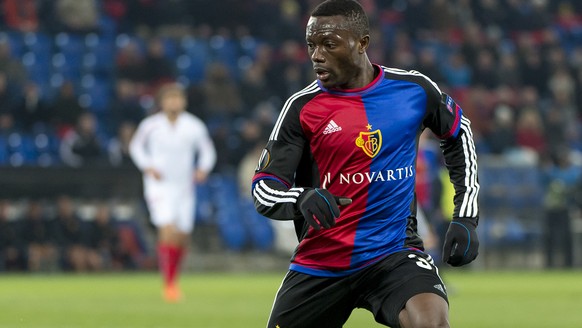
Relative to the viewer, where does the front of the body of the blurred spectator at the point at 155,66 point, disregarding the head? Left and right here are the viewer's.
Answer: facing the viewer

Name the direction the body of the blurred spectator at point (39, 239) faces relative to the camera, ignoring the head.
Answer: toward the camera

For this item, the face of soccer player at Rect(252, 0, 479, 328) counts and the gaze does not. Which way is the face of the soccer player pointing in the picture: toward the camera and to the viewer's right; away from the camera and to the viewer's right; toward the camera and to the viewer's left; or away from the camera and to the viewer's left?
toward the camera and to the viewer's left

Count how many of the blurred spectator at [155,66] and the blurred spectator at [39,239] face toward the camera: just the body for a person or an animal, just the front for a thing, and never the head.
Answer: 2

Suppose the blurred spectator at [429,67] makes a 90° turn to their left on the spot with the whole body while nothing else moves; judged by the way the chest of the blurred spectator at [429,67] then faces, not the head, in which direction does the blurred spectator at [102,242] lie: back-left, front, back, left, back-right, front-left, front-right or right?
back-right

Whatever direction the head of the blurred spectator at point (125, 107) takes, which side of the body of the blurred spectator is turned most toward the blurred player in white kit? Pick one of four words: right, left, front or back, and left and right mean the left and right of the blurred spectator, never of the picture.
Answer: front

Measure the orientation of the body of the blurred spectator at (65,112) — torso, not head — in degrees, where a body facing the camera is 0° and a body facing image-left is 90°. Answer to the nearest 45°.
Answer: approximately 0°

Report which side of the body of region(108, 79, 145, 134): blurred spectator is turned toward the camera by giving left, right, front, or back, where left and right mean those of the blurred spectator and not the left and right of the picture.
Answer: front

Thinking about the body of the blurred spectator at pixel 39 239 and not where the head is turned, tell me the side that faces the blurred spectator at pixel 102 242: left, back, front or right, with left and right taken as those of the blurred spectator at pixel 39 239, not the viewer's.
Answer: left
